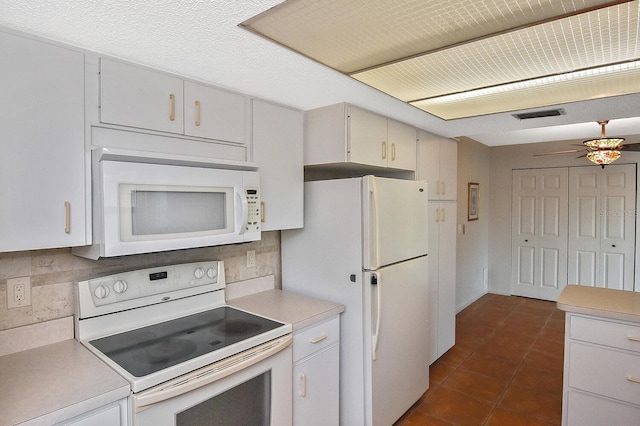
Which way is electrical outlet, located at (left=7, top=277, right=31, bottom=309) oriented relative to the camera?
toward the camera

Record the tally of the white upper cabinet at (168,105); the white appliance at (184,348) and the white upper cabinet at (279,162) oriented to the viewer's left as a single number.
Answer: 0

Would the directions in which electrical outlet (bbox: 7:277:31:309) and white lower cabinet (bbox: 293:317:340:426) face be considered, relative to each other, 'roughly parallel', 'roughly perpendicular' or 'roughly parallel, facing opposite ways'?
roughly parallel

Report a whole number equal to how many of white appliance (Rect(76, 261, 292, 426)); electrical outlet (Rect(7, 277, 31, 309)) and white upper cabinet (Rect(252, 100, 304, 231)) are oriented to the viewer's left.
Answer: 0

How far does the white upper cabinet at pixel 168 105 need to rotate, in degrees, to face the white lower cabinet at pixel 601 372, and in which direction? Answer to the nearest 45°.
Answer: approximately 45° to its left

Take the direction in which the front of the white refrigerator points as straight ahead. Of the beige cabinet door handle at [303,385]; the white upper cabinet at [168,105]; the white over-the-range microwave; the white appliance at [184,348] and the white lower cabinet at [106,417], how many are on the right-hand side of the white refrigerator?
5

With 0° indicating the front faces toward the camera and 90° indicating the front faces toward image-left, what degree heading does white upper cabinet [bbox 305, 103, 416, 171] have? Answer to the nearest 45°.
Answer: approximately 315°

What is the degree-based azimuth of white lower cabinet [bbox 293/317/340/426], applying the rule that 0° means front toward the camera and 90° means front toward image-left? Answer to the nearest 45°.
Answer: approximately 315°

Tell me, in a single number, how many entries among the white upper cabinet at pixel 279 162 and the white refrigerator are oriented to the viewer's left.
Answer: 0

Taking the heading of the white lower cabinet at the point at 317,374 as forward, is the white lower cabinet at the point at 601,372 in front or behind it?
in front

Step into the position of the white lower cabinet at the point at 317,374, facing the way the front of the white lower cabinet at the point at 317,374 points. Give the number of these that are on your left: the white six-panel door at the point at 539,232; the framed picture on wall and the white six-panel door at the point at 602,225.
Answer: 3

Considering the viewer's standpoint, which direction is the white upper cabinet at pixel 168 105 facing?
facing the viewer and to the right of the viewer
